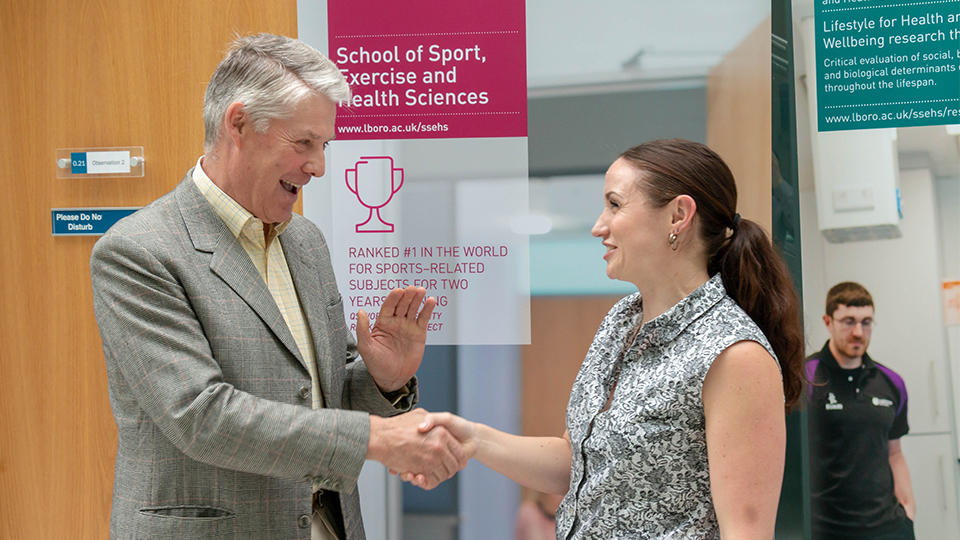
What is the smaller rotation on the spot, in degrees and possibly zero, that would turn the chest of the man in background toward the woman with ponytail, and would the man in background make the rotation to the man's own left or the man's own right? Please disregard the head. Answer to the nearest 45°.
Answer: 0° — they already face them

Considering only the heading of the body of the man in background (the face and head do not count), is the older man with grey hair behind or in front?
in front

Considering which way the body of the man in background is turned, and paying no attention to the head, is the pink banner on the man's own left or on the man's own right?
on the man's own right

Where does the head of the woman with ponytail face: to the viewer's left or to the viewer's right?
to the viewer's left

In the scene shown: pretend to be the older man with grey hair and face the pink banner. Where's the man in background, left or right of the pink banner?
right

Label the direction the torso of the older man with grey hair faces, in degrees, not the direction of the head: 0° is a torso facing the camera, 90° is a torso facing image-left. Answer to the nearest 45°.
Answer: approximately 315°

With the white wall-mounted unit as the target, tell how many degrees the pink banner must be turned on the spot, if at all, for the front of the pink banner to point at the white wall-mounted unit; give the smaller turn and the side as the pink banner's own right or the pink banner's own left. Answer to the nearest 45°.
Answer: approximately 90° to the pink banner's own left

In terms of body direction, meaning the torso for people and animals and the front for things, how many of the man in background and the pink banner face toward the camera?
2

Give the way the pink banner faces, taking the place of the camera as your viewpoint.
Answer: facing the viewer

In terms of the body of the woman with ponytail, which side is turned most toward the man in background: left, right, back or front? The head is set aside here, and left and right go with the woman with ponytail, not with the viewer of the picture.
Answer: back

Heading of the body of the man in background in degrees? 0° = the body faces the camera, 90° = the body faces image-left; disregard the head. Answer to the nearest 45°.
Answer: approximately 0°

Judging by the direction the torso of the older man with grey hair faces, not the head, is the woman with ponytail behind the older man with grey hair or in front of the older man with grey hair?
in front

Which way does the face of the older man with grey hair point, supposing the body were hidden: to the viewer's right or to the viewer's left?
to the viewer's right

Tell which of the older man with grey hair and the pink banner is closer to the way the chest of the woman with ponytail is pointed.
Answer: the older man with grey hair
